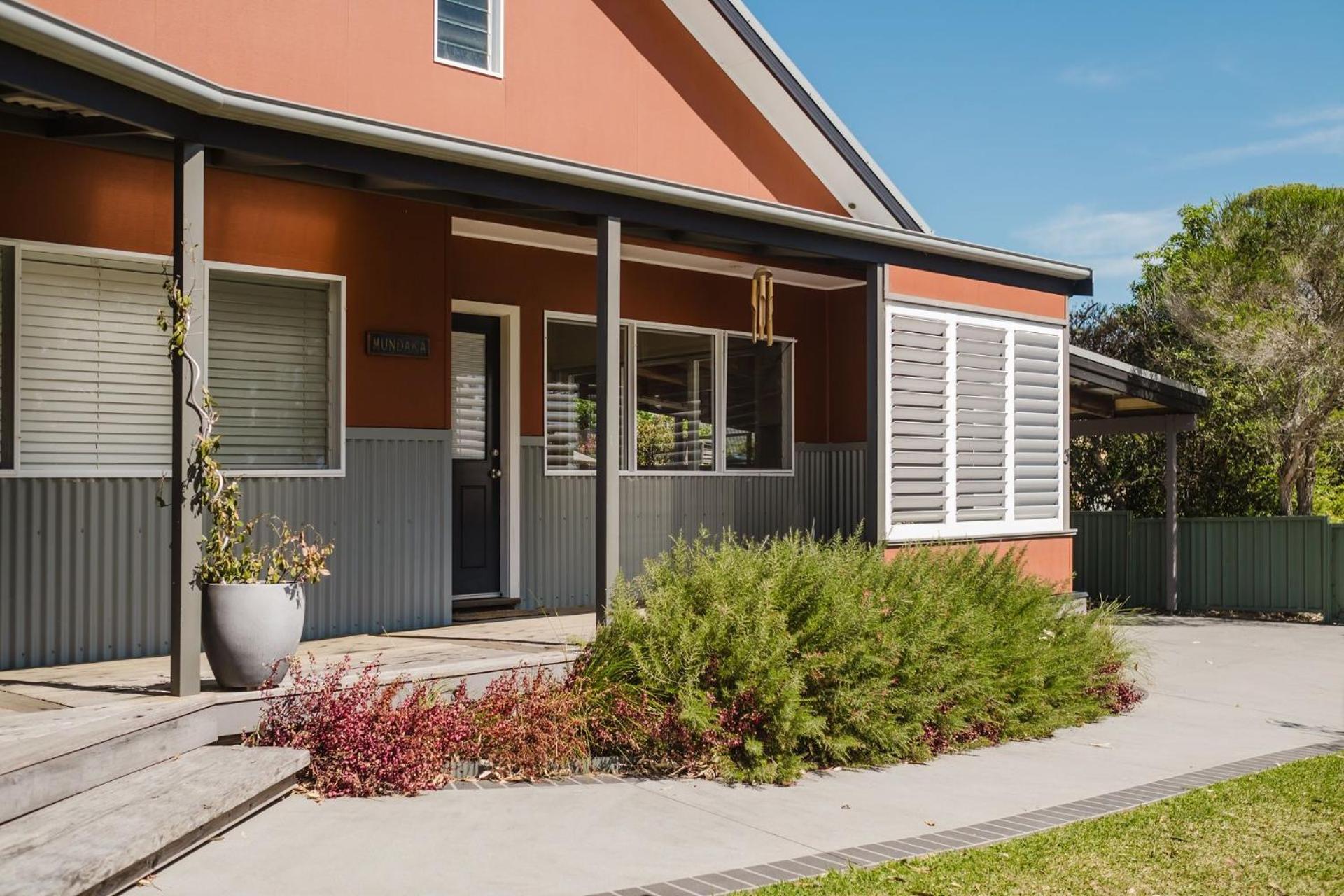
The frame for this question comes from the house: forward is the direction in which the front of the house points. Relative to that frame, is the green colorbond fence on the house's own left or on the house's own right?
on the house's own left

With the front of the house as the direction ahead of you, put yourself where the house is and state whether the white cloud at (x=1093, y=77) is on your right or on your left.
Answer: on your left

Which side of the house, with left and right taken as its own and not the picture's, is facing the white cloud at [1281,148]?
left

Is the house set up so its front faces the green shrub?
yes

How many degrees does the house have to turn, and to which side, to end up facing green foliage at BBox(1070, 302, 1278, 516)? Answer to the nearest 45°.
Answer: approximately 90° to its left

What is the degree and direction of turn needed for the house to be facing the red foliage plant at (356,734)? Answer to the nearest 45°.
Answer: approximately 45° to its right

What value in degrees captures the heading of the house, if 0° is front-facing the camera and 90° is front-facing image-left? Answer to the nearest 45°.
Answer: approximately 315°

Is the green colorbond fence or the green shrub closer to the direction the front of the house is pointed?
the green shrub

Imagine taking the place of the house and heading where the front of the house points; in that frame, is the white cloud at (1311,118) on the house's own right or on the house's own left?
on the house's own left
